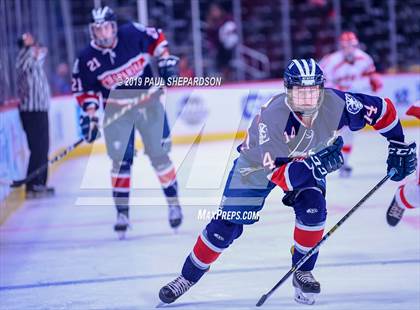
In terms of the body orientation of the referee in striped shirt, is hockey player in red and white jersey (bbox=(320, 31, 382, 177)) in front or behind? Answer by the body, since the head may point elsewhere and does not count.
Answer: in front

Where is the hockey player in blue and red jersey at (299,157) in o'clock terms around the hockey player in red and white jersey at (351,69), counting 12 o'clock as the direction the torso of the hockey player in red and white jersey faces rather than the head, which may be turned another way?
The hockey player in blue and red jersey is roughly at 12 o'clock from the hockey player in red and white jersey.

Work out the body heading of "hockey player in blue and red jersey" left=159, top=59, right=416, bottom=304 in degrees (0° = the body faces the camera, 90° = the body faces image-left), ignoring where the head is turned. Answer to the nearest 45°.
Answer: approximately 0°

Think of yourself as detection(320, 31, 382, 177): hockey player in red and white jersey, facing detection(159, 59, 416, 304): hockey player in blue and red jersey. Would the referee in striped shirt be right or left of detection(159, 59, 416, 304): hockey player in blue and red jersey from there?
right

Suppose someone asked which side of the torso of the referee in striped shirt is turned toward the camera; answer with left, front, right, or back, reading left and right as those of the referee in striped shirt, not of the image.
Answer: right
